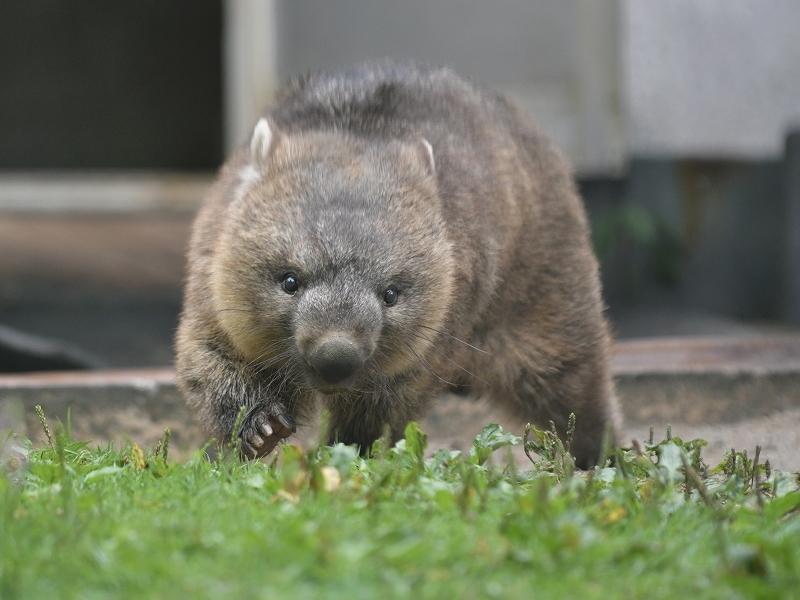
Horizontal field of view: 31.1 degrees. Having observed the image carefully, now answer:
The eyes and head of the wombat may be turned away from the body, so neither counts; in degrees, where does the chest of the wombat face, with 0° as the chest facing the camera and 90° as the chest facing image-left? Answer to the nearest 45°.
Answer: approximately 45°
